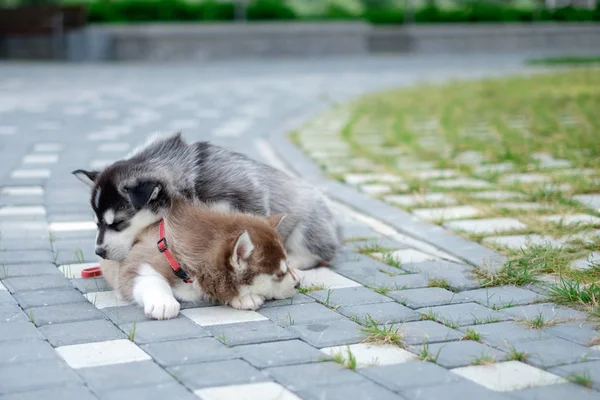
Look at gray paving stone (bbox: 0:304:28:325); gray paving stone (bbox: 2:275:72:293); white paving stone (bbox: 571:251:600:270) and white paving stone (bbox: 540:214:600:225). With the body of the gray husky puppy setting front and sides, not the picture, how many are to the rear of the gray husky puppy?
2

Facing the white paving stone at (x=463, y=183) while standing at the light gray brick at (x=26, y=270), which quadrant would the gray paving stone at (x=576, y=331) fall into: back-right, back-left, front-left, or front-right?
front-right

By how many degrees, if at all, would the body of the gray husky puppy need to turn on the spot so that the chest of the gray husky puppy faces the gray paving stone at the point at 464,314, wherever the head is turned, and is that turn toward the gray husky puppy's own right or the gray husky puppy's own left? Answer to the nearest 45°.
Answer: approximately 135° to the gray husky puppy's own left

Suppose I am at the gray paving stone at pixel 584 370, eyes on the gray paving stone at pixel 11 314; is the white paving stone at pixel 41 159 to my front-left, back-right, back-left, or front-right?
front-right

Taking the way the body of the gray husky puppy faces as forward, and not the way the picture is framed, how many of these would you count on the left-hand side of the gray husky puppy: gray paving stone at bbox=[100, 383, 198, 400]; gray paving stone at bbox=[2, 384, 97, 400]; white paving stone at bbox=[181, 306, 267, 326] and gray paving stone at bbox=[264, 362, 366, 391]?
4

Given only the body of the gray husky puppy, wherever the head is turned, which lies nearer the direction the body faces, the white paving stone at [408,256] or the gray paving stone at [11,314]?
the gray paving stone

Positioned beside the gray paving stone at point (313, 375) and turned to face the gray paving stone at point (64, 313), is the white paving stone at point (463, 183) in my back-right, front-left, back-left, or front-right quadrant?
front-right

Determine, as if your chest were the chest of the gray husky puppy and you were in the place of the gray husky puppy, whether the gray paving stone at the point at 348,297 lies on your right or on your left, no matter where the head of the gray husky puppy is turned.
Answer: on your left

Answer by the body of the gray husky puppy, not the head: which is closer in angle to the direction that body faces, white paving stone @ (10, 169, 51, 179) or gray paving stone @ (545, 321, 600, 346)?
the white paving stone

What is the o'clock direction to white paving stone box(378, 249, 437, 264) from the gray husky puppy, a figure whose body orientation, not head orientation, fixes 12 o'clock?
The white paving stone is roughly at 6 o'clock from the gray husky puppy.

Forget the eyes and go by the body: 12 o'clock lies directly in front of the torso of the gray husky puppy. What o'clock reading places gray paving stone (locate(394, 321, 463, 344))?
The gray paving stone is roughly at 8 o'clock from the gray husky puppy.

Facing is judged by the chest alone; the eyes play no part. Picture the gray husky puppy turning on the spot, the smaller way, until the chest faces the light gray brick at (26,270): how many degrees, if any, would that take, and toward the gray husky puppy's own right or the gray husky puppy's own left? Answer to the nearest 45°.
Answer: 0° — it already faces it

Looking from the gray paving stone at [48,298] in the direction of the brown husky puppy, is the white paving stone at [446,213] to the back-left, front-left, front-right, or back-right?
front-left

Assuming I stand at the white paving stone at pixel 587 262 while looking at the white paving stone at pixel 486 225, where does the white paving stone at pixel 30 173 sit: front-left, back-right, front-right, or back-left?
front-left

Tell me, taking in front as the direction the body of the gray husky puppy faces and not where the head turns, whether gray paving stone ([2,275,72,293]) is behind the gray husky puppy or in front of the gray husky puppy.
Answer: in front

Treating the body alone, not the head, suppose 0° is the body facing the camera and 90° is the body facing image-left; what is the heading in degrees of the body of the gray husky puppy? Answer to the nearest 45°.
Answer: approximately 90°

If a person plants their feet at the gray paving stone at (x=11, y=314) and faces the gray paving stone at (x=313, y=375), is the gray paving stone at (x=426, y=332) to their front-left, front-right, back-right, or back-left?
front-left

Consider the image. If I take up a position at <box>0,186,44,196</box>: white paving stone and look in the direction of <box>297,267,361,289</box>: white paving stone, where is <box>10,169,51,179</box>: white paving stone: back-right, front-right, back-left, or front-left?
back-left

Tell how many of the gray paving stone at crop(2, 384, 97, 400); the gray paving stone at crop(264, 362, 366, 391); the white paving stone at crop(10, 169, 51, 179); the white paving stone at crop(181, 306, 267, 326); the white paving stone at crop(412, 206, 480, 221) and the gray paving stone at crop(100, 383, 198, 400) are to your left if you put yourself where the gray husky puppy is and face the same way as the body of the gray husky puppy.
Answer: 4

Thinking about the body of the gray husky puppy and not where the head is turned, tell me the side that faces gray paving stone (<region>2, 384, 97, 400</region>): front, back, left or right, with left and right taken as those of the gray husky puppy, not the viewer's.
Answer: left
